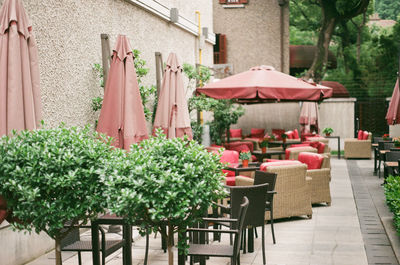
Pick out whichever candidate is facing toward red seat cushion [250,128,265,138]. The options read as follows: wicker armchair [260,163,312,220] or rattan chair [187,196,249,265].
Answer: the wicker armchair

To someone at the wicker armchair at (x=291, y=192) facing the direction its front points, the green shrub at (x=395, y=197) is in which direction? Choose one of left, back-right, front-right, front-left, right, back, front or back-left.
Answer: back-right

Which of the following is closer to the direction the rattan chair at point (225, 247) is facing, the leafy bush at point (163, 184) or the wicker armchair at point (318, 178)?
the leafy bush

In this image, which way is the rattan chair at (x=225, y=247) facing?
to the viewer's left

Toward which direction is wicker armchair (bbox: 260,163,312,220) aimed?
away from the camera

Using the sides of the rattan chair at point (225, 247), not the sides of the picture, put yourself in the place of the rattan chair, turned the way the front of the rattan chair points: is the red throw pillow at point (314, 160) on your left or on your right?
on your right

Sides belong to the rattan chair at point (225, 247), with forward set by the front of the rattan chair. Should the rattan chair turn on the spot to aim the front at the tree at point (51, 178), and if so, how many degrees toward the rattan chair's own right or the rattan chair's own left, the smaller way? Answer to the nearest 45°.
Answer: approximately 45° to the rattan chair's own left

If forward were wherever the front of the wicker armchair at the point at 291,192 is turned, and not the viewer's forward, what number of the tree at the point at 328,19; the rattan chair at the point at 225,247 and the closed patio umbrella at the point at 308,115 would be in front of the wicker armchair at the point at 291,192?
2

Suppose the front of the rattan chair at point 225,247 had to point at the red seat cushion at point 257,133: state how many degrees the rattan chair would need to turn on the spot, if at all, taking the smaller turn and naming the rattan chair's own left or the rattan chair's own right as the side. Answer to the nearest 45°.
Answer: approximately 90° to the rattan chair's own right

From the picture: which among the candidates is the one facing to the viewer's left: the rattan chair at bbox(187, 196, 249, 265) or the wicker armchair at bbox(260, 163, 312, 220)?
the rattan chair

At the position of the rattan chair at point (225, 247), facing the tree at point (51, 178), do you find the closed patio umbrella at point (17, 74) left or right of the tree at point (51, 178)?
right
